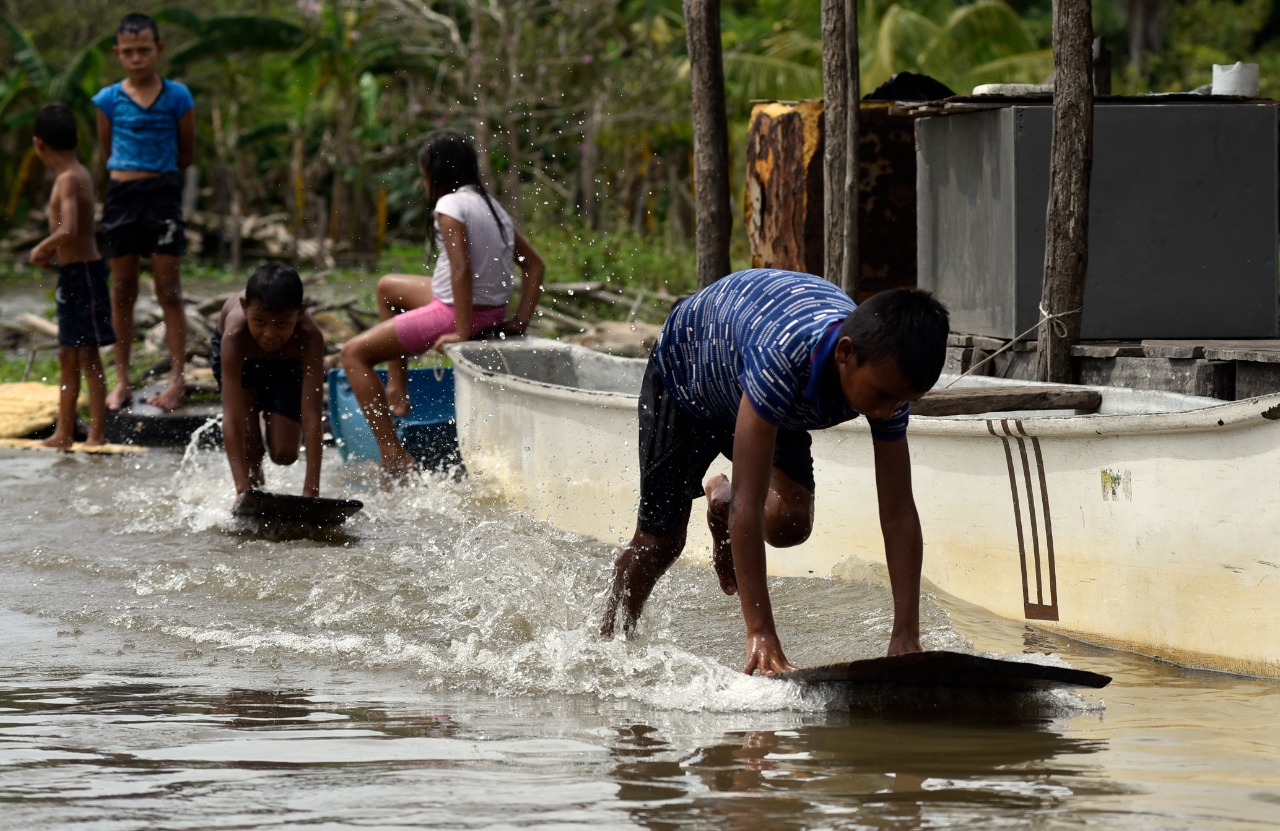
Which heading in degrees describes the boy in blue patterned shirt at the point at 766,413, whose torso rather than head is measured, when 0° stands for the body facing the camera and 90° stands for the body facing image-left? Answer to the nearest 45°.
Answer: approximately 315°

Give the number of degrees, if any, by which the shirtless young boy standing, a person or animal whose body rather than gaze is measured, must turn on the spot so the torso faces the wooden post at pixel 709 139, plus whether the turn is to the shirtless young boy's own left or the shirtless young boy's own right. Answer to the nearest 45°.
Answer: approximately 180°

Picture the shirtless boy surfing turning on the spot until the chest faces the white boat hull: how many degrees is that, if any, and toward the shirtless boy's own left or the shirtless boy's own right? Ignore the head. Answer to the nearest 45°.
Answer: approximately 45° to the shirtless boy's own left

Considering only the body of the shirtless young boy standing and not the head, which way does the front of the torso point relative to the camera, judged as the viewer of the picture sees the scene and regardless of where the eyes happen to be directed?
to the viewer's left

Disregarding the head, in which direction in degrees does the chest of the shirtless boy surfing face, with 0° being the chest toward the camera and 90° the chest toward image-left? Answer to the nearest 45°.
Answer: approximately 0°

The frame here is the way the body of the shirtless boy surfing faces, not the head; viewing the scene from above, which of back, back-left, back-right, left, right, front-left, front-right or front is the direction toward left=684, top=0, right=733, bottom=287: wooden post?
back-left

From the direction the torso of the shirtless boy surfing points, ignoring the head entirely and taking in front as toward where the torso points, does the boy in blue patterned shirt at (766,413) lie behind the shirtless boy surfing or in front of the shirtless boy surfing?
in front

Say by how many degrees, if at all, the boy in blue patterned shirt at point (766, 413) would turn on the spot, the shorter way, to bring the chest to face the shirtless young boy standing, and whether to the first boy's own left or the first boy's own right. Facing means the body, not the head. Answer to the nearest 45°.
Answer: approximately 180°
